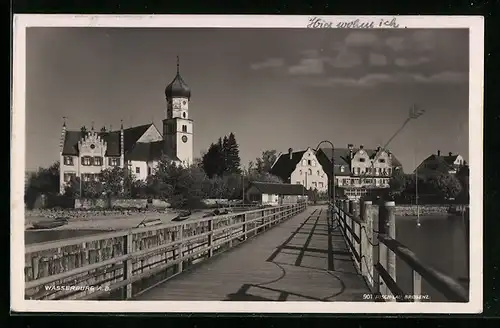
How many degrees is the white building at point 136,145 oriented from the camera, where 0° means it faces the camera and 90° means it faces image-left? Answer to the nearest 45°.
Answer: approximately 0°

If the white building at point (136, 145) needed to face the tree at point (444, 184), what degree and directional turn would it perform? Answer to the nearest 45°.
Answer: approximately 90° to its left

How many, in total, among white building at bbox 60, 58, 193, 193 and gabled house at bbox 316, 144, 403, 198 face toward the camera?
2

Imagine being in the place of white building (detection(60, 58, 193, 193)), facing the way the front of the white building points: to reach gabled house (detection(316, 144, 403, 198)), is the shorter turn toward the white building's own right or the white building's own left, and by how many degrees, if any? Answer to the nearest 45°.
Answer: approximately 90° to the white building's own left

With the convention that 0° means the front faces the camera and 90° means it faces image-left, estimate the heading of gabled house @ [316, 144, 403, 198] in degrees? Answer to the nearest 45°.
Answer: approximately 0°
